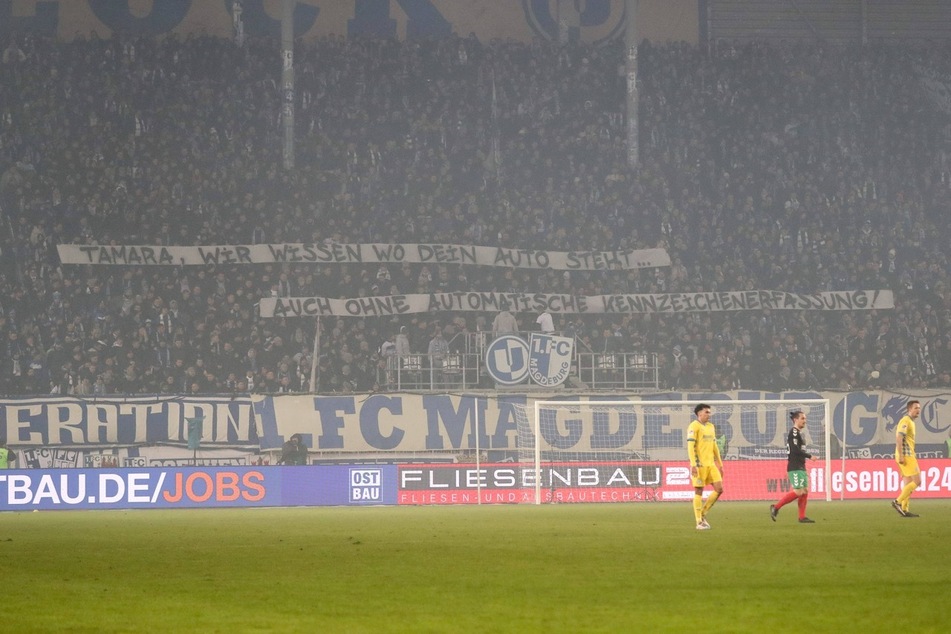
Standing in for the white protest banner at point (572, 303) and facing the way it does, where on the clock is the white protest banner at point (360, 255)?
the white protest banner at point (360, 255) is roughly at 3 o'clock from the white protest banner at point (572, 303).

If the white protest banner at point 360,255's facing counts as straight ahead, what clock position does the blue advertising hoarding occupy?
The blue advertising hoarding is roughly at 1 o'clock from the white protest banner.

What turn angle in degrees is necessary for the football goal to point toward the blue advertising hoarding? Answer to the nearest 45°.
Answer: approximately 90° to its right

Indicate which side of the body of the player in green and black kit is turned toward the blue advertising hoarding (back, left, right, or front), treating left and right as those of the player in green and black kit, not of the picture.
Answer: back

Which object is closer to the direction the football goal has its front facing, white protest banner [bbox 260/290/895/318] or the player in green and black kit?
the player in green and black kit

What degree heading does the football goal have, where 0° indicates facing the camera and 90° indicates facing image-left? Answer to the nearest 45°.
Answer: approximately 0°

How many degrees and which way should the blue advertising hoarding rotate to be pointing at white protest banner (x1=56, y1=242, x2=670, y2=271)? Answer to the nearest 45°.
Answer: approximately 135° to its left

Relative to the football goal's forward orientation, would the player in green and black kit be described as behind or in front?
in front

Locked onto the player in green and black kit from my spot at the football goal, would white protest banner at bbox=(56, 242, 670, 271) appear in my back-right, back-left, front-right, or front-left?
back-right

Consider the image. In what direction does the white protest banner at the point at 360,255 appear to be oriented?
toward the camera

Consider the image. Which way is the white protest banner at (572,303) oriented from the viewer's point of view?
toward the camera

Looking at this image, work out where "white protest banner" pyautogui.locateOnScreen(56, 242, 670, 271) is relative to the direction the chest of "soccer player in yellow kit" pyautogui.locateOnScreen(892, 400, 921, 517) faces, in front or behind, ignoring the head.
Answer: behind

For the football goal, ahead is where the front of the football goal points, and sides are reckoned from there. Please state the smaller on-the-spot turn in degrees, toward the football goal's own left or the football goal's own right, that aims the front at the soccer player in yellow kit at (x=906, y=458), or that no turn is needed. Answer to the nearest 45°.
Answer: approximately 45° to the football goal's own left

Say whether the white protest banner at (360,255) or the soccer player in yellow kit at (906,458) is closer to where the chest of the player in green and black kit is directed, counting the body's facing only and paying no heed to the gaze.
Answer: the soccer player in yellow kit
